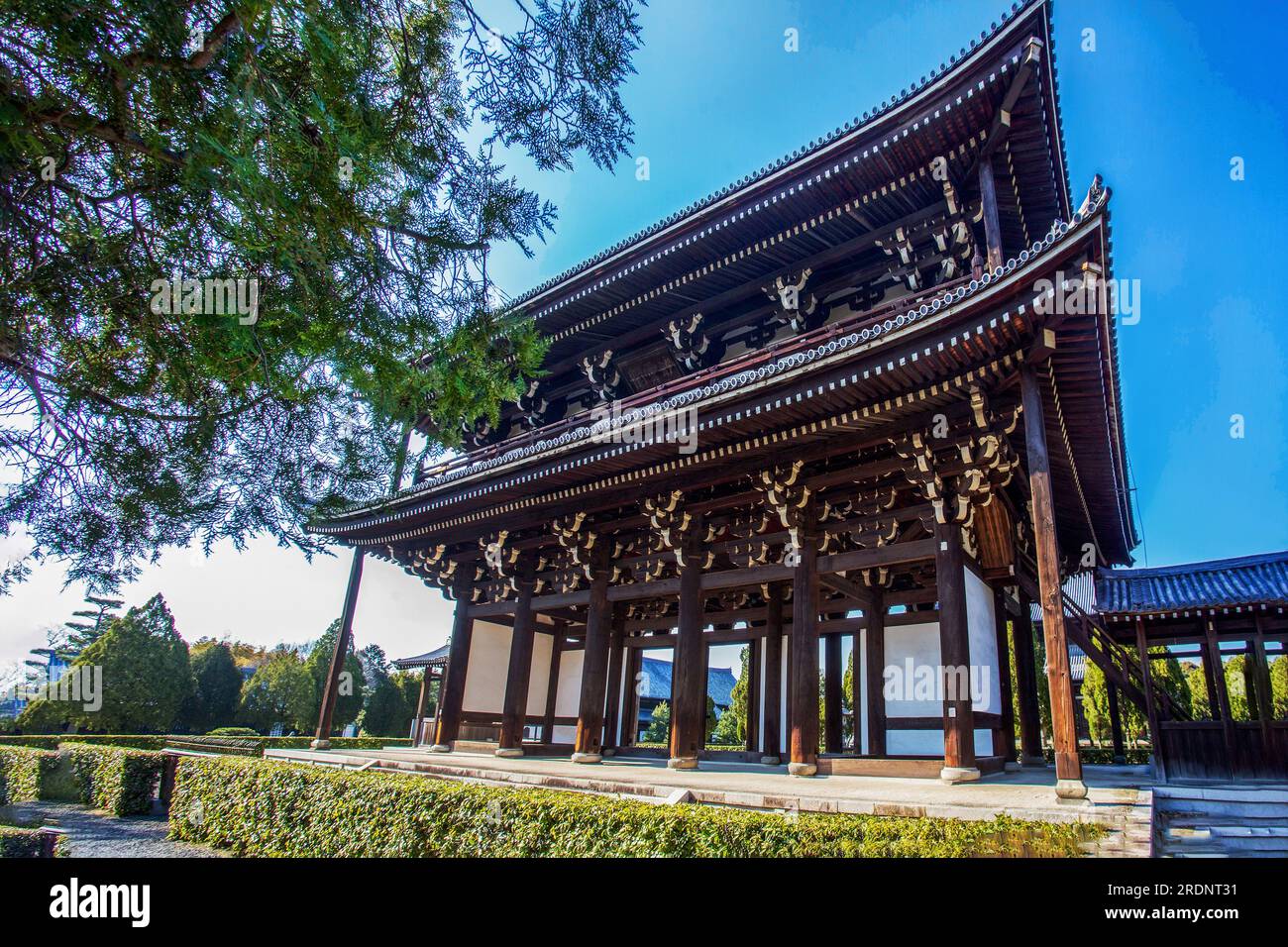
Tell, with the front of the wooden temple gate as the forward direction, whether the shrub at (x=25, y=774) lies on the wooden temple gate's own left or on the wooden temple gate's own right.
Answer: on the wooden temple gate's own right

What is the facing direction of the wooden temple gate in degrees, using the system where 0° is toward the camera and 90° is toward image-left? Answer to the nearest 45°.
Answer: approximately 45°

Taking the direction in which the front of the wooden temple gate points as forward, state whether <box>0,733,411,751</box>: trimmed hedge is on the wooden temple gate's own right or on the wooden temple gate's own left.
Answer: on the wooden temple gate's own right

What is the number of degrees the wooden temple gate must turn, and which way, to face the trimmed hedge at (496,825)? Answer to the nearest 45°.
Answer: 0° — it already faces it

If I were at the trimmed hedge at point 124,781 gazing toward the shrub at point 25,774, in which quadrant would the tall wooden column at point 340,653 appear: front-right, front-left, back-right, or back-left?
back-right

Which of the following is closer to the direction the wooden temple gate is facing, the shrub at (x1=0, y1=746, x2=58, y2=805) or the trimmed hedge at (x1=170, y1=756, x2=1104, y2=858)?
the trimmed hedge

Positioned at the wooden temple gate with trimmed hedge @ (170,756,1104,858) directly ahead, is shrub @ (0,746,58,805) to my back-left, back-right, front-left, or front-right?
front-right

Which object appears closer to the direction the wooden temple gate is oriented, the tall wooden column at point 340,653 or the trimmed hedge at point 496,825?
the trimmed hedge

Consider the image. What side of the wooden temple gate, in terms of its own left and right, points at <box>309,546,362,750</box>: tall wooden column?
right
